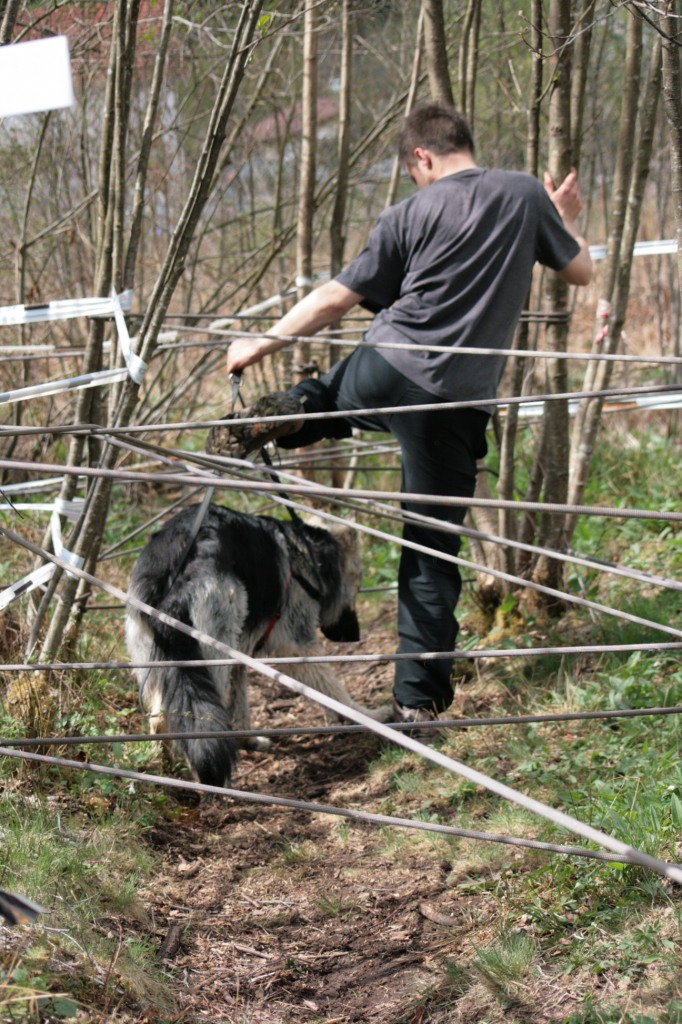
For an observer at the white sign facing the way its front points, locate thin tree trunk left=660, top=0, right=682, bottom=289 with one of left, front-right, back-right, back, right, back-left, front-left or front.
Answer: left

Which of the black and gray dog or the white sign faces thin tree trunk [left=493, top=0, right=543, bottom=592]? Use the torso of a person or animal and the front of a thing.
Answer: the black and gray dog

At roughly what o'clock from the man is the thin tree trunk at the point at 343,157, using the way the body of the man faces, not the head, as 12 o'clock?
The thin tree trunk is roughly at 1 o'clock from the man.

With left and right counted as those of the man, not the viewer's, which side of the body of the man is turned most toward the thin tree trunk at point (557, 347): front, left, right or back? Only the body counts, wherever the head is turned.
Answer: right

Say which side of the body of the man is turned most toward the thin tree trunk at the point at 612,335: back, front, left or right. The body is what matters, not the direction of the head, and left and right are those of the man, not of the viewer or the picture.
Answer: right

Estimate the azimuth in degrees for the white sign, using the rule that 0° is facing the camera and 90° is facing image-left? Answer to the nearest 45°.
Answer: approximately 0°

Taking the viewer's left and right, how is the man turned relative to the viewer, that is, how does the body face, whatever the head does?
facing away from the viewer and to the left of the viewer

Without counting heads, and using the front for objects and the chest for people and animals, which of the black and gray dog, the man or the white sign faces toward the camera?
the white sign

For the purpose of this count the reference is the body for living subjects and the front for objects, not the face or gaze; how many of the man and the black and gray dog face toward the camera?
0

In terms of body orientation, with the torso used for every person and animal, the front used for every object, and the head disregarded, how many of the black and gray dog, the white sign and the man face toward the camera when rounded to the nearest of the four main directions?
1
